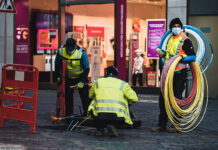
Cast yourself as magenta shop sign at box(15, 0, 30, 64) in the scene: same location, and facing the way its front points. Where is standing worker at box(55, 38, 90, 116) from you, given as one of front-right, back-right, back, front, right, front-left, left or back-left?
front

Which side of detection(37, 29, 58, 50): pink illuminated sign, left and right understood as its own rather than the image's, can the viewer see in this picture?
front

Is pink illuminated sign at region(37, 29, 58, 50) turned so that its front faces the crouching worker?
yes

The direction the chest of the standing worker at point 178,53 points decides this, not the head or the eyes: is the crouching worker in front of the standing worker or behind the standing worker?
in front

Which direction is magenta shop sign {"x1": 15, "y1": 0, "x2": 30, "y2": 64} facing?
toward the camera

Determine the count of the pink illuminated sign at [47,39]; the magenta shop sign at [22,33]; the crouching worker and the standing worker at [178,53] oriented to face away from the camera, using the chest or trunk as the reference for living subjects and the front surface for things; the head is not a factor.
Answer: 1

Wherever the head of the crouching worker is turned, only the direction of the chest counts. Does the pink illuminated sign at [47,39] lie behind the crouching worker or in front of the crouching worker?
in front

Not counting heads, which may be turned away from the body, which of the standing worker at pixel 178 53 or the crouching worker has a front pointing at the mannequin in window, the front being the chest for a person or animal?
the crouching worker

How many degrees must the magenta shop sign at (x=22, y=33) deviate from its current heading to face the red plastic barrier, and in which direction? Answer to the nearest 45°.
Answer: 0° — it already faces it

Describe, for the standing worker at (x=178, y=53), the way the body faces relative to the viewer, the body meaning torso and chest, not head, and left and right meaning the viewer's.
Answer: facing the viewer and to the left of the viewer

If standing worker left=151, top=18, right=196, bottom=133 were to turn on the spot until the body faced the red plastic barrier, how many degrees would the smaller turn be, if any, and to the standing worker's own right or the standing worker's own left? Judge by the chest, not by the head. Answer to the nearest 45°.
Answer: approximately 45° to the standing worker's own right

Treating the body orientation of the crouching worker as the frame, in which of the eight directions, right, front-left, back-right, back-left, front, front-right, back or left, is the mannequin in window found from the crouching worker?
front

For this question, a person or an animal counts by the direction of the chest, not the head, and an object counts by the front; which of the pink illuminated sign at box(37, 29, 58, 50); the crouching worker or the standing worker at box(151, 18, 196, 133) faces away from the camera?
the crouching worker

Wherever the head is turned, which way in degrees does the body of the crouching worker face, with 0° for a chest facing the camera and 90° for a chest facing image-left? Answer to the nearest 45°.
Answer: approximately 180°
